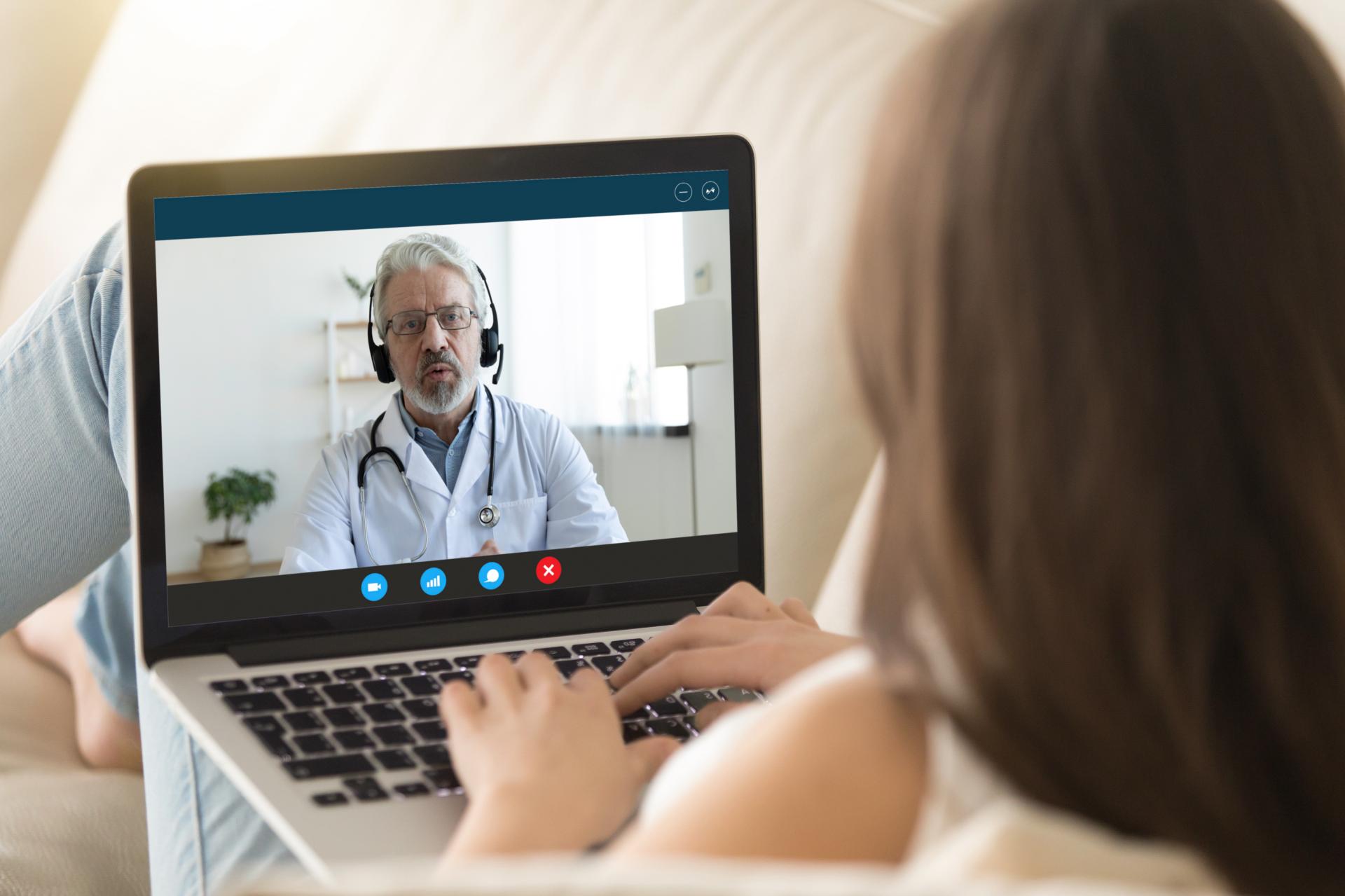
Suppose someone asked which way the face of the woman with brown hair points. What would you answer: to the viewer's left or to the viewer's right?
to the viewer's left

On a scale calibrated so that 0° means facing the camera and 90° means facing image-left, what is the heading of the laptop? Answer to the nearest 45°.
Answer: approximately 315°

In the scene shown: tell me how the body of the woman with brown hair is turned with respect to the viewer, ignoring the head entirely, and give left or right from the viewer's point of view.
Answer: facing away from the viewer and to the left of the viewer
